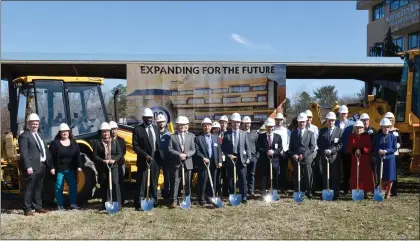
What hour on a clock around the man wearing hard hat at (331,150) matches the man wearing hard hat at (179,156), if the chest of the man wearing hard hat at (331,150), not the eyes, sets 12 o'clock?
the man wearing hard hat at (179,156) is roughly at 2 o'clock from the man wearing hard hat at (331,150).

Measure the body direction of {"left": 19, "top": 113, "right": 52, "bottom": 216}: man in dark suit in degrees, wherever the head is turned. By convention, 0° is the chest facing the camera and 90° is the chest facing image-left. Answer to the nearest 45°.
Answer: approximately 315°

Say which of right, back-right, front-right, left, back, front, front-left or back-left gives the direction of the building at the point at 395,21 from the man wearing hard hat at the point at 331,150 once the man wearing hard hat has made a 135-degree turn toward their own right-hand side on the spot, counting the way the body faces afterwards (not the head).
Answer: front-right

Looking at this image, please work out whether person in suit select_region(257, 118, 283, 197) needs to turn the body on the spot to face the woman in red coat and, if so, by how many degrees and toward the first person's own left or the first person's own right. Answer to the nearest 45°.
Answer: approximately 90° to the first person's own left

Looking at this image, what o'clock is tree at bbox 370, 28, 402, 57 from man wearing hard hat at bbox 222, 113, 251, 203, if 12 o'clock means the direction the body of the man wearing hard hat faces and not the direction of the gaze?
The tree is roughly at 7 o'clock from the man wearing hard hat.

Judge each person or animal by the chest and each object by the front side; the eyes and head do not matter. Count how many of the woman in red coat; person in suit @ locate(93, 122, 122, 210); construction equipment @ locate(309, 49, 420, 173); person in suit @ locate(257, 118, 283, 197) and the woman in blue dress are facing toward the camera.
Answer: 4

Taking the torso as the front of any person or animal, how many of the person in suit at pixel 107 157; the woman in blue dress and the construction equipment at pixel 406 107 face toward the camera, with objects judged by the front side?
2

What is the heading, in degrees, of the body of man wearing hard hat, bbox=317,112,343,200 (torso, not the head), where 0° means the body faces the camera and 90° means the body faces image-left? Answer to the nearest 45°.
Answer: approximately 0°

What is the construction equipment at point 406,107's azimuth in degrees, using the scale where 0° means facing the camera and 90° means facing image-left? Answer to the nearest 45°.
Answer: approximately 90°

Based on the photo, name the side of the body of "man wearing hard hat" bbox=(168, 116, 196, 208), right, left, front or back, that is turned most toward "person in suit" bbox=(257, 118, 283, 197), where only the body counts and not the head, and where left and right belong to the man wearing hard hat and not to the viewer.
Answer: left
